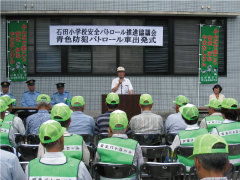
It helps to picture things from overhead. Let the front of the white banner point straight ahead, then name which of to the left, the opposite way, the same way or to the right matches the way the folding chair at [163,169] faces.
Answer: the opposite way

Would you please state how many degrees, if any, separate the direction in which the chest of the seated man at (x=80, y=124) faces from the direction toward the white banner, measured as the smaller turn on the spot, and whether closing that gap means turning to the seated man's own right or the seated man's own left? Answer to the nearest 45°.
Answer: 0° — they already face it

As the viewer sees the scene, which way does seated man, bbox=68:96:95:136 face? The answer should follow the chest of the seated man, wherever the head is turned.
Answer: away from the camera

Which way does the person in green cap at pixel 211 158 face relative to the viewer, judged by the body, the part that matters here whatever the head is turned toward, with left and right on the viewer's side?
facing away from the viewer and to the left of the viewer

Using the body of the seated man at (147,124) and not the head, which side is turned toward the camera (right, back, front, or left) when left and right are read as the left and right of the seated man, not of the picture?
back

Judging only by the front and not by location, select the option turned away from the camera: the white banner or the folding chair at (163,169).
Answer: the folding chair

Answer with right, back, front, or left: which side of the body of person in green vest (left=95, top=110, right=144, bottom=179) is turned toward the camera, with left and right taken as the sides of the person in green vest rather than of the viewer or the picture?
back

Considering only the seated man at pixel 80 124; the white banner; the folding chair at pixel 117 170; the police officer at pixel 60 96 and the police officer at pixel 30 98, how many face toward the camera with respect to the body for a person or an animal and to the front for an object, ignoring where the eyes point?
3

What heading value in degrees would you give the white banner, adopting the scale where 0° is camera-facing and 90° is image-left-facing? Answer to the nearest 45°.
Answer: approximately 0°

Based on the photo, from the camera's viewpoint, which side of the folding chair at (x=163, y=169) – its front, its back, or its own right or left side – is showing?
back

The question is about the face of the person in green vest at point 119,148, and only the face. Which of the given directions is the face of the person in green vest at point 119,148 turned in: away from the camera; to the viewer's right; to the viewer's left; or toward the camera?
away from the camera

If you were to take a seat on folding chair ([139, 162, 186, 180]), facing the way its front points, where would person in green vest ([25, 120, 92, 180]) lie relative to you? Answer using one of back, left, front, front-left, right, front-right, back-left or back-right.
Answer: back-left

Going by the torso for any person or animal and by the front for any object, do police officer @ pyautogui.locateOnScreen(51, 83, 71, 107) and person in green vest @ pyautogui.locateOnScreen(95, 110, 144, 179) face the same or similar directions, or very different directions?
very different directions

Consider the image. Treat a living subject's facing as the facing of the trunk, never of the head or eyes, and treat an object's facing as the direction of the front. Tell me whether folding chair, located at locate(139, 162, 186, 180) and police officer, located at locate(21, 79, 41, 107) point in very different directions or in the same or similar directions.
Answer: very different directions
